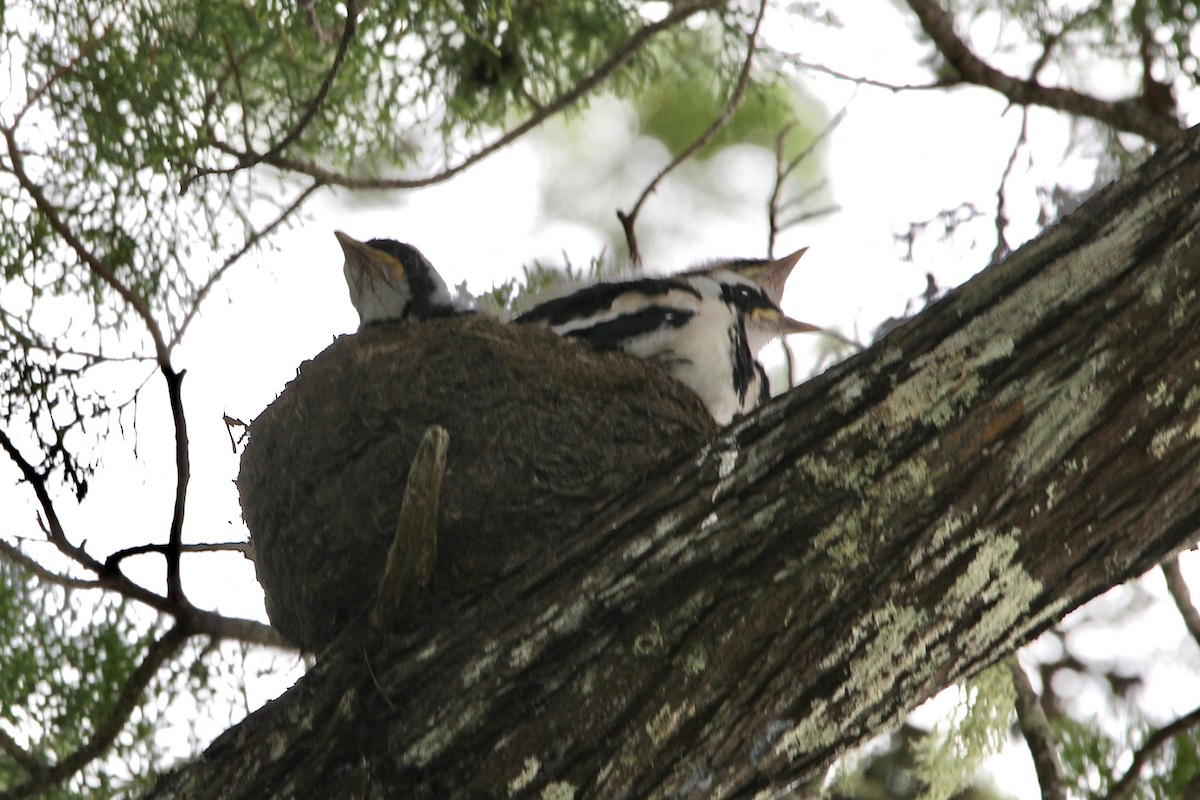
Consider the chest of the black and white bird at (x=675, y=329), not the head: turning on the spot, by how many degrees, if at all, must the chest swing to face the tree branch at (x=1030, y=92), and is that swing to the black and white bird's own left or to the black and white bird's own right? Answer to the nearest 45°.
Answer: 0° — it already faces it

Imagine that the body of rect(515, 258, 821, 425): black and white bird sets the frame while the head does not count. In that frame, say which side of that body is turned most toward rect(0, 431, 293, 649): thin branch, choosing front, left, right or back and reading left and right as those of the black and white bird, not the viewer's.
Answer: back

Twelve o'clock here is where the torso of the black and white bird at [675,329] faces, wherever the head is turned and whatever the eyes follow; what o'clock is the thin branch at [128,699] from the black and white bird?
The thin branch is roughly at 6 o'clock from the black and white bird.

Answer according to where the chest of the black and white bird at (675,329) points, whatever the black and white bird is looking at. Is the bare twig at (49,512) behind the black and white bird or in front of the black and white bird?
behind

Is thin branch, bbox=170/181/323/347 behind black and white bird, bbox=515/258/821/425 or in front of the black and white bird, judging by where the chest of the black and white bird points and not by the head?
behind

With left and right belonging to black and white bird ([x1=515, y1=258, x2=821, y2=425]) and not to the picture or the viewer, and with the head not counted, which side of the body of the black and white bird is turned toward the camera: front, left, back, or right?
right

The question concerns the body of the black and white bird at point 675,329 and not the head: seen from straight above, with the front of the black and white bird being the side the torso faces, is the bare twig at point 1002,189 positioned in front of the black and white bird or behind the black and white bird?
in front
